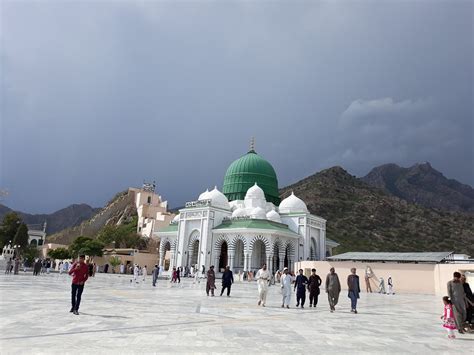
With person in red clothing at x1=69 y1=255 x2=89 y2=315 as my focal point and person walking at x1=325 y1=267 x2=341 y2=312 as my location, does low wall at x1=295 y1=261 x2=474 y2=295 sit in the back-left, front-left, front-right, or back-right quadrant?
back-right

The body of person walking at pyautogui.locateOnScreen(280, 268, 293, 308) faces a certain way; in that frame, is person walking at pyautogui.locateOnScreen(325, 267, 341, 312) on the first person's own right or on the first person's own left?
on the first person's own left

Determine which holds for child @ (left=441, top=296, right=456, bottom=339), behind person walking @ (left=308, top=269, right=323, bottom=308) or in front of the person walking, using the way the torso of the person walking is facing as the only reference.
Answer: in front

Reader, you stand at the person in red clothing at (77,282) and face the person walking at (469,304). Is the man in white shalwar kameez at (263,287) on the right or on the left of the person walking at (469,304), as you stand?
left

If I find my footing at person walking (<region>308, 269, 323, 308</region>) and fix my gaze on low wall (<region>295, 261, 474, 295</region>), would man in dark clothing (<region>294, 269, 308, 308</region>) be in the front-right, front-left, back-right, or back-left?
back-left

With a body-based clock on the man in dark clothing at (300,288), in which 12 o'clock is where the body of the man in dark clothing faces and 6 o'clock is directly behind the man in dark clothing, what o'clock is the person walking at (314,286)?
The person walking is roughly at 8 o'clock from the man in dark clothing.

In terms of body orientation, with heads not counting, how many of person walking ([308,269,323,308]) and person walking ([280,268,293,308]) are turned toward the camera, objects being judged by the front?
2

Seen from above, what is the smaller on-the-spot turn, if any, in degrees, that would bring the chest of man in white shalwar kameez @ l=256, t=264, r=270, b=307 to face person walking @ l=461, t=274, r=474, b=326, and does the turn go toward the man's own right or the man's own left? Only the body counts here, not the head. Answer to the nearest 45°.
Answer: approximately 45° to the man's own left

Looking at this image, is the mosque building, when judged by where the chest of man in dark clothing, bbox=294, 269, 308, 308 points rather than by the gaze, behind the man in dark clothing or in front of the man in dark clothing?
behind

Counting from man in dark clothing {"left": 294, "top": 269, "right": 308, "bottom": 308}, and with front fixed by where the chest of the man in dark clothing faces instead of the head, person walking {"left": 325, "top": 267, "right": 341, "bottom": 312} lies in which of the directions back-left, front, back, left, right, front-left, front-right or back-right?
front-left

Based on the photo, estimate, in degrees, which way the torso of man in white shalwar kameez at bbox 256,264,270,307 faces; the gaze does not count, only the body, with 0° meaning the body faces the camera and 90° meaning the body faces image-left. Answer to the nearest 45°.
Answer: approximately 0°

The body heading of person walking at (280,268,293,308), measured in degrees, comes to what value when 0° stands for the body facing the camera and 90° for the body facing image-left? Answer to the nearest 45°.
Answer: approximately 0°

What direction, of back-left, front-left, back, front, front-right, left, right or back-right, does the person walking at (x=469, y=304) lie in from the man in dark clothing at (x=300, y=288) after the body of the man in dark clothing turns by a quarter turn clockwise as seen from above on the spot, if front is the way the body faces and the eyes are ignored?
back-left
